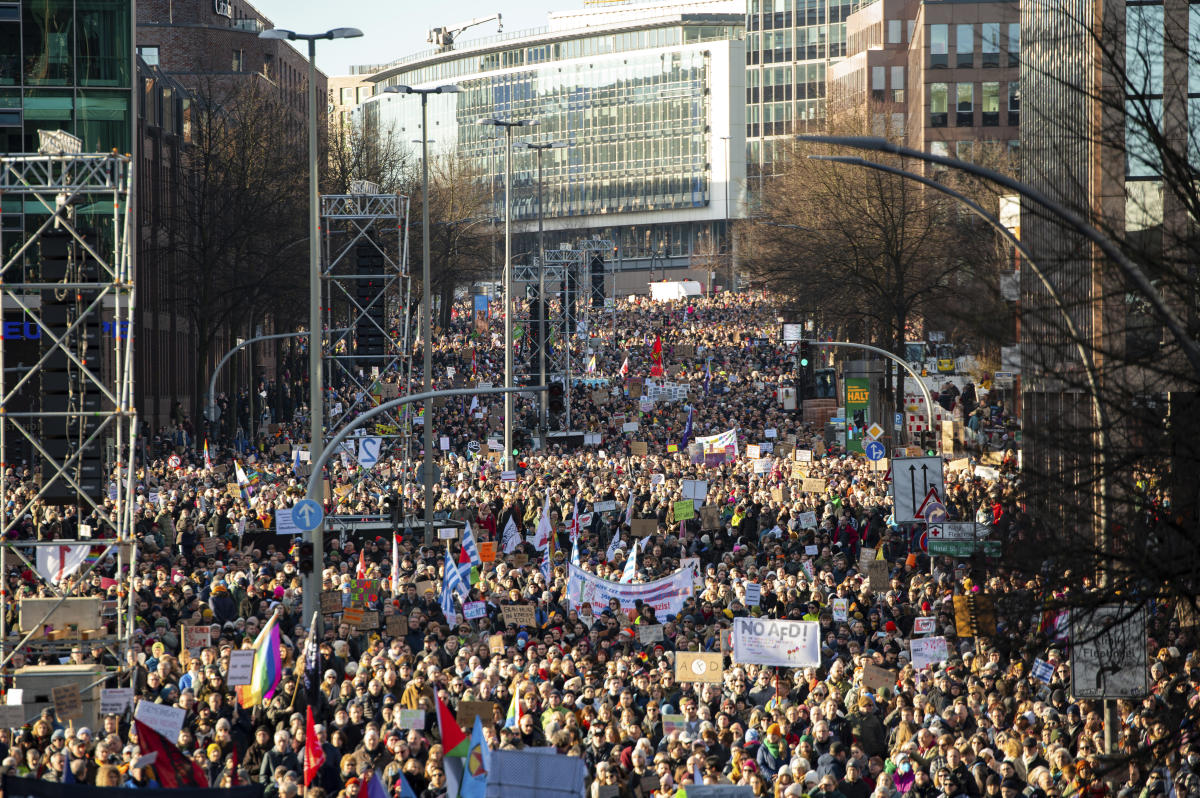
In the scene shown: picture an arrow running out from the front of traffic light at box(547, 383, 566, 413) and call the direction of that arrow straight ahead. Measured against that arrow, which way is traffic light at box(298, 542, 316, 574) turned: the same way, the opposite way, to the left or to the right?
the same way

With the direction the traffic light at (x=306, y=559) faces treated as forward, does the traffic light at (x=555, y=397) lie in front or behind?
behind

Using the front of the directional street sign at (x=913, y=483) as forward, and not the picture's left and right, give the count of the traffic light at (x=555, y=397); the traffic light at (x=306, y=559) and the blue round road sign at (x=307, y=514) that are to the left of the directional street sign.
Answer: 0

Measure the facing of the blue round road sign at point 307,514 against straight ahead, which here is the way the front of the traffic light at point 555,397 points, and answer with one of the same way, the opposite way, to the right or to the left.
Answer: the same way

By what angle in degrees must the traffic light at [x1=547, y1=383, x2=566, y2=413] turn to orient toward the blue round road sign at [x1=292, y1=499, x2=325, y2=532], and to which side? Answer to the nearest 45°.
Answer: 0° — it already faces it

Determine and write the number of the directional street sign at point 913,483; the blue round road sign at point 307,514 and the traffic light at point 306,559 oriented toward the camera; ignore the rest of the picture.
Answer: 3

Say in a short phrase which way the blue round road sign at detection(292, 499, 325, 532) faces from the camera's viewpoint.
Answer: facing the viewer

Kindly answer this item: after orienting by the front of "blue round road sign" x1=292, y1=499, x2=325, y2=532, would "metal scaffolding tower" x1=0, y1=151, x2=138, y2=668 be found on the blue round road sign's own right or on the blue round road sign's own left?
on the blue round road sign's own right

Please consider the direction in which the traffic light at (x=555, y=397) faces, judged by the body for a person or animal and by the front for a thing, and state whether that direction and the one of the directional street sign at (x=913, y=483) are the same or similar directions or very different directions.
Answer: same or similar directions

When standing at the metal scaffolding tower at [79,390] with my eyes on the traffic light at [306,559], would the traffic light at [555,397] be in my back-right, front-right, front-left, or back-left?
front-left

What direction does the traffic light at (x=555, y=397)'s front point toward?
toward the camera

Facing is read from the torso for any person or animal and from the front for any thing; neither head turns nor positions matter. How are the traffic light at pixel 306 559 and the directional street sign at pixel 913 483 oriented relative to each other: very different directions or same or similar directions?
same or similar directions

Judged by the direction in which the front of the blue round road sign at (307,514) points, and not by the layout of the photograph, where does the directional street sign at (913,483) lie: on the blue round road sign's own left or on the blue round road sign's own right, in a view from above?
on the blue round road sign's own left

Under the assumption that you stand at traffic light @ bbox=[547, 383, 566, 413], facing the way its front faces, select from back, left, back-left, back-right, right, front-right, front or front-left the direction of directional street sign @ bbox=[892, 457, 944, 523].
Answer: front-left

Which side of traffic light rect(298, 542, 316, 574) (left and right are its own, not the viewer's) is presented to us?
front

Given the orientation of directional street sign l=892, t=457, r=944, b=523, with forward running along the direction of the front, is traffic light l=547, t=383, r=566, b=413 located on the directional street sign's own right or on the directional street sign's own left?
on the directional street sign's own right
